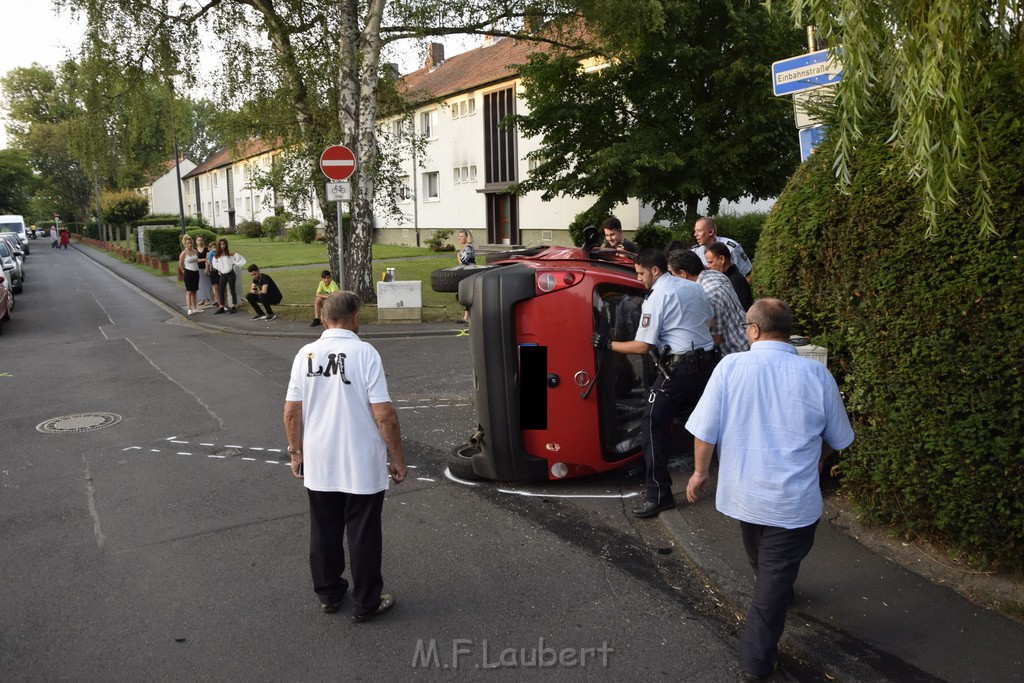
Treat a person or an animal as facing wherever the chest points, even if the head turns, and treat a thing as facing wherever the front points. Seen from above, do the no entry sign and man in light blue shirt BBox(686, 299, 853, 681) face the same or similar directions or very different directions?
very different directions

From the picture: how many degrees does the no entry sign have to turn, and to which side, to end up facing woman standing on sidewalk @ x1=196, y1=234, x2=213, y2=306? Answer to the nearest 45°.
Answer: approximately 135° to its right

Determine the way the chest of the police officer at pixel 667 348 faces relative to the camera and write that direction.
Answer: to the viewer's left

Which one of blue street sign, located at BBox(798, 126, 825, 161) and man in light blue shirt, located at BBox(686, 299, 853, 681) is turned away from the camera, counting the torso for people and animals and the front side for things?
the man in light blue shirt

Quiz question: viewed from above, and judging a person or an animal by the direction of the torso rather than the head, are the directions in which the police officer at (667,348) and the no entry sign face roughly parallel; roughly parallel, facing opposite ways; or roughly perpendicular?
roughly perpendicular

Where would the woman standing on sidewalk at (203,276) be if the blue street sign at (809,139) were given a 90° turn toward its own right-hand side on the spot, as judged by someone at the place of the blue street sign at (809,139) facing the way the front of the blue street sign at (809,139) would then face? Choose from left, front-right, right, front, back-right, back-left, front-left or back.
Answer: front

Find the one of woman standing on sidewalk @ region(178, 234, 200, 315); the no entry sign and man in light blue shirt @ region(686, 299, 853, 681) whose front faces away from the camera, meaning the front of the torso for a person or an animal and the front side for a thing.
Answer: the man in light blue shirt

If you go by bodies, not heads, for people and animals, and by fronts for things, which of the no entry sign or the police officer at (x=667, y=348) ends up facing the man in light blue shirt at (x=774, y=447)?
the no entry sign

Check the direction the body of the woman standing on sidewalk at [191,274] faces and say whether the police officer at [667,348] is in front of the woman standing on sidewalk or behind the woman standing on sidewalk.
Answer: in front

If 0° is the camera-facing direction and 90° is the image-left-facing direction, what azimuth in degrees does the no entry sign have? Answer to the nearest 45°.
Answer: approximately 0°

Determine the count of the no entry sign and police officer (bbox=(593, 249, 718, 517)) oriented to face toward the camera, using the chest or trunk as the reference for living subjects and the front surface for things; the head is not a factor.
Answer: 1

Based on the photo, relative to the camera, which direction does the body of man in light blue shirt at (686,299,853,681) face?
away from the camera

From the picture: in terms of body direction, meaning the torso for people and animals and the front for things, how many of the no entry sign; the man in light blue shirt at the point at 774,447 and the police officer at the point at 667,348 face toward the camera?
1

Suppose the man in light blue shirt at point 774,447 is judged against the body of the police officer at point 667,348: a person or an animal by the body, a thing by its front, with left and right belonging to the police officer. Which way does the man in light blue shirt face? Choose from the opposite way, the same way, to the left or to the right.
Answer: to the right

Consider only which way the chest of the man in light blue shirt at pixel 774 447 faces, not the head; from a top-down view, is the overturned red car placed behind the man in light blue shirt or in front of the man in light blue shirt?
in front

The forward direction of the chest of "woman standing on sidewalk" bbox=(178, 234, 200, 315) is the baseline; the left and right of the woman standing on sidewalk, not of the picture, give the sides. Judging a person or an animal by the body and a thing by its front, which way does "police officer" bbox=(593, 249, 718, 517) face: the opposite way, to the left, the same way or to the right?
the opposite way

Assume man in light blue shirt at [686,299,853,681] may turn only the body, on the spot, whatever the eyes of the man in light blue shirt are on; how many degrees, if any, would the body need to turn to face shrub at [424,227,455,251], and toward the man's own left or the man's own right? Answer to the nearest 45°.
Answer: approximately 45° to the man's own left

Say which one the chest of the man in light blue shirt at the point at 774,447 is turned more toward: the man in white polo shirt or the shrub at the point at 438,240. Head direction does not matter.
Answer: the shrub
